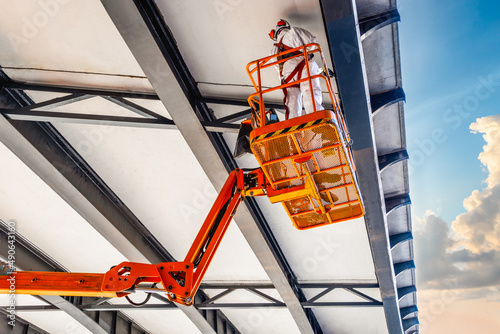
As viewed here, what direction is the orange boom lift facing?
to the viewer's right
